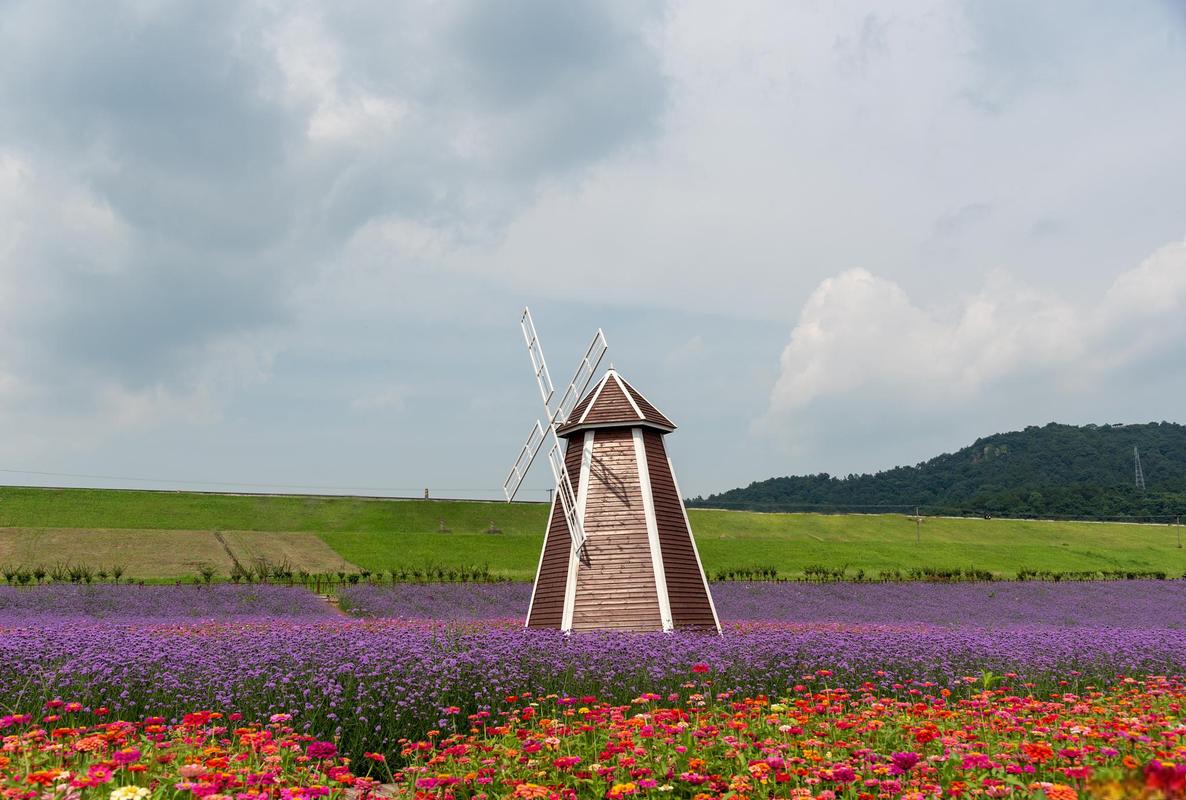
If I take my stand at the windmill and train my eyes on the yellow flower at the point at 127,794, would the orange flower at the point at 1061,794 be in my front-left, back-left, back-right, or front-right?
front-left

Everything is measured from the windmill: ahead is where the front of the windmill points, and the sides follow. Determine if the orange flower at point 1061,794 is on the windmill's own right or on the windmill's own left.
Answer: on the windmill's own left

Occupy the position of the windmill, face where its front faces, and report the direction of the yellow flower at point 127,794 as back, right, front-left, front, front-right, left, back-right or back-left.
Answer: front-left

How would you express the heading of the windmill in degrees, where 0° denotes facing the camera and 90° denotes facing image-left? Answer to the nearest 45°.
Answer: approximately 45°
